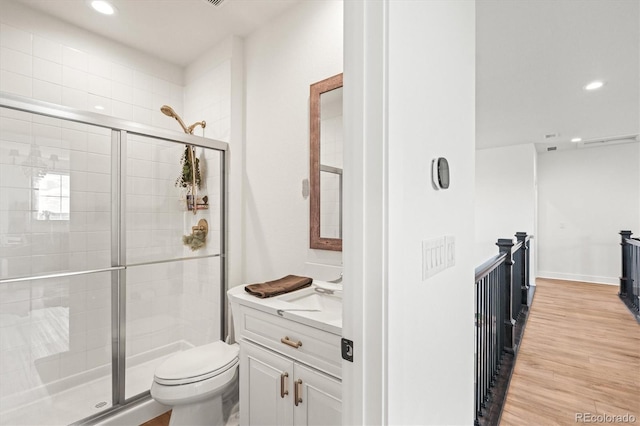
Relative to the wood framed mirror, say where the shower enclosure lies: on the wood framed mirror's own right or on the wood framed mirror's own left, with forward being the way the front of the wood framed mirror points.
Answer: on the wood framed mirror's own right

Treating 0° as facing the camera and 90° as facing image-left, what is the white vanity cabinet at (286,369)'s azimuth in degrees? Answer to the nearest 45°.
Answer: approximately 45°

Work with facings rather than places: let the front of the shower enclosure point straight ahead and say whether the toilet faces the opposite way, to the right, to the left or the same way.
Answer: to the right

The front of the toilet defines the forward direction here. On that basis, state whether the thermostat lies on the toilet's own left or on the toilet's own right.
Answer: on the toilet's own left

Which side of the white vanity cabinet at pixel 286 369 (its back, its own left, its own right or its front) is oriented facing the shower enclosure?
right
